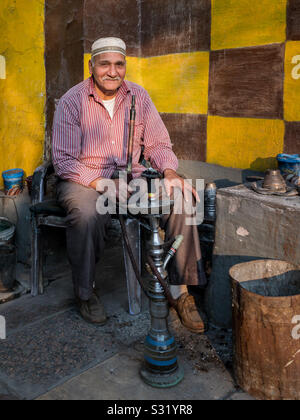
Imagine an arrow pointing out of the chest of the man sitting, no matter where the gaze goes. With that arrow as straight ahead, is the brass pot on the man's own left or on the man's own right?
on the man's own left

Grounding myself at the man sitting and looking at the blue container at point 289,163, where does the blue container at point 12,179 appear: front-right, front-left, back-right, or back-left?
back-left

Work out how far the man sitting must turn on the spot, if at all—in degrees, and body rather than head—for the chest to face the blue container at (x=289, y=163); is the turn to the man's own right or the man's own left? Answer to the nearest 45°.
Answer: approximately 90° to the man's own left

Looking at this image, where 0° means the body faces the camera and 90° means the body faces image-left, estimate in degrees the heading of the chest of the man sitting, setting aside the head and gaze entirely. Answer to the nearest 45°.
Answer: approximately 0°

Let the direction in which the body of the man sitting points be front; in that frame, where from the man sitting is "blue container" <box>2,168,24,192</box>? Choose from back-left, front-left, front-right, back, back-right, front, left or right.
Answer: back-right
